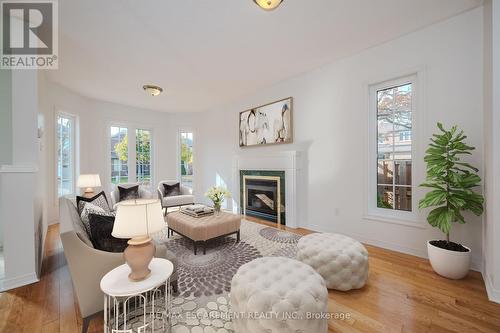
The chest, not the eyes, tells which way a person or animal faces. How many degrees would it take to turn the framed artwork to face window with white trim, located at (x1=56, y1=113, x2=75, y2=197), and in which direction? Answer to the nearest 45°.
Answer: approximately 45° to its right

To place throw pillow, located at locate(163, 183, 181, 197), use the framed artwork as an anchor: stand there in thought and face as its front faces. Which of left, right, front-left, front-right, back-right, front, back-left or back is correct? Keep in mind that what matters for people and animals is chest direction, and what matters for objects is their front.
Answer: front-right

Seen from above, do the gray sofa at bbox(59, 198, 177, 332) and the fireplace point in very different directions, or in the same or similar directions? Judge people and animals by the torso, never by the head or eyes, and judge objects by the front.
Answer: very different directions

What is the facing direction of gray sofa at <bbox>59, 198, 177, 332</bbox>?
to the viewer's right

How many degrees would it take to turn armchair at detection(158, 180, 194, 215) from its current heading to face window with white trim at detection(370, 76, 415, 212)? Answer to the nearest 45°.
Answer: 0° — it already faces it

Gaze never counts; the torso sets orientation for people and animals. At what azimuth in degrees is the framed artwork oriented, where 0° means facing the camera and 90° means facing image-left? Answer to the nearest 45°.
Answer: approximately 45°

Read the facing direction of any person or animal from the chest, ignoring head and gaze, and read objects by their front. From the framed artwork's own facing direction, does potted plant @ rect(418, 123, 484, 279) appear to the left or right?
on its left

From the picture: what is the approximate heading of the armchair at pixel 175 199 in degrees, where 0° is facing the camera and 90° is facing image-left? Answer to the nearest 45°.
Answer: approximately 315°

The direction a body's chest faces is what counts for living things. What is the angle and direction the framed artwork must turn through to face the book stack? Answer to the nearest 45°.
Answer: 0° — it already faces it

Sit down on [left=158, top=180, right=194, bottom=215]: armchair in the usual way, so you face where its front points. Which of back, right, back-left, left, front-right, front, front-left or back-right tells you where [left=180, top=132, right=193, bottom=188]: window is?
back-left
